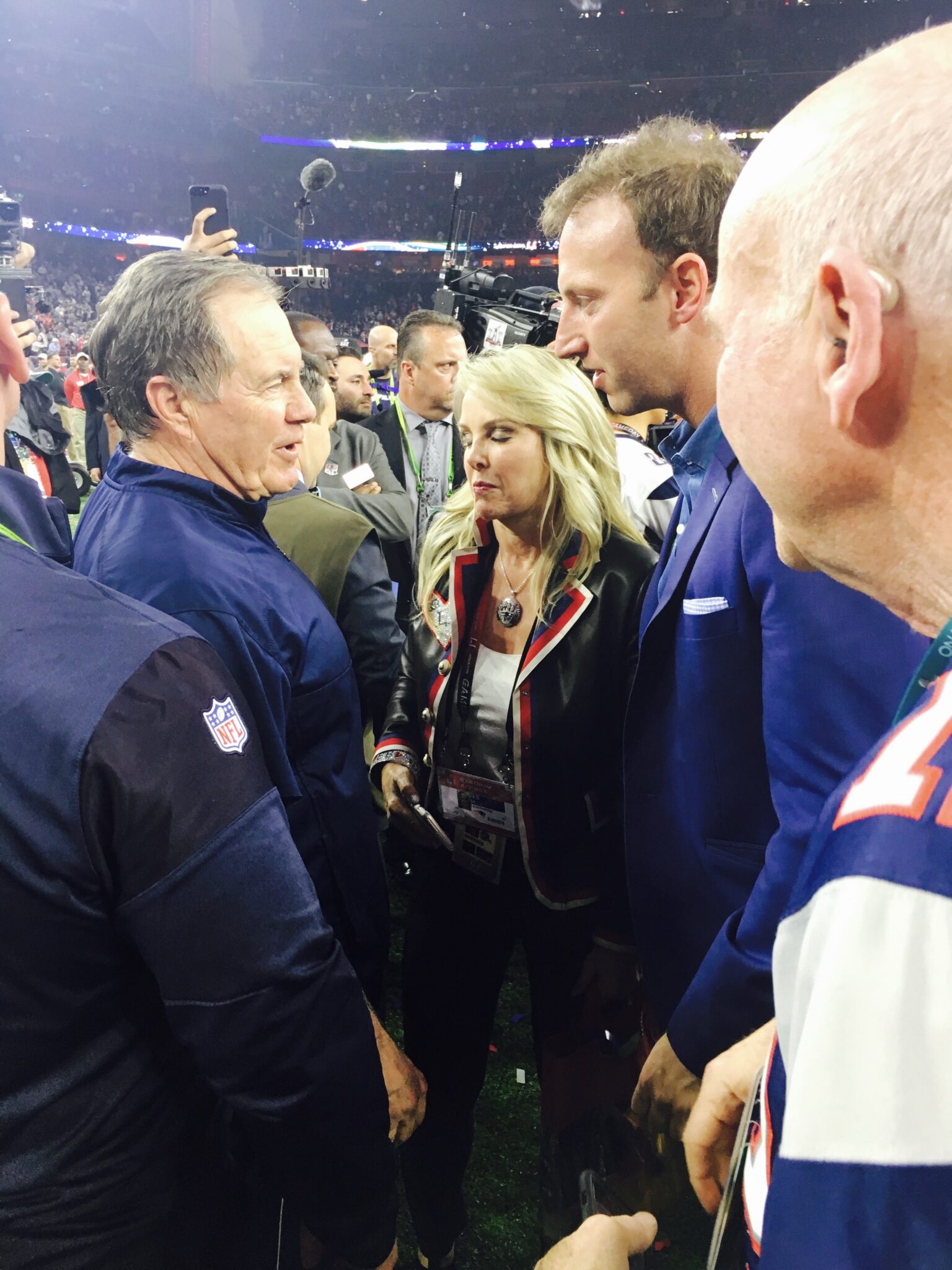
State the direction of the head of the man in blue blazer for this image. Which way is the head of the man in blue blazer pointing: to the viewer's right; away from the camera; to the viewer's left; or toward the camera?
to the viewer's left

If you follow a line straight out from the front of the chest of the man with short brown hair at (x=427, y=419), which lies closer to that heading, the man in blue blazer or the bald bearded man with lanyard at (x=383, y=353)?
the man in blue blazer

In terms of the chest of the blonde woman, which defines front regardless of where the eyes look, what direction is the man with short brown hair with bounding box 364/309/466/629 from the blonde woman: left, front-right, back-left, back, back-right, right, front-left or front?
back-right

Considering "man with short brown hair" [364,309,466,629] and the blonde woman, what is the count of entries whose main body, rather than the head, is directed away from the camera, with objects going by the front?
0

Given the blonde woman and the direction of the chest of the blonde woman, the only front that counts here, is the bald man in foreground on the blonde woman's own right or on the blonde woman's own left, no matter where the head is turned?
on the blonde woman's own left

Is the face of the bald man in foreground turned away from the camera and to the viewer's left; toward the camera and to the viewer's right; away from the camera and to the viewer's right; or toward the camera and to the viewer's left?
away from the camera and to the viewer's left

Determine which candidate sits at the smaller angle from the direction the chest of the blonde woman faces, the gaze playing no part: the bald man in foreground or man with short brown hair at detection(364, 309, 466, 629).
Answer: the bald man in foreground

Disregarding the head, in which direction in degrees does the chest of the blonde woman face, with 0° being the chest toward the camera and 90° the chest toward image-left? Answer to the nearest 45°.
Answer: approximately 45°

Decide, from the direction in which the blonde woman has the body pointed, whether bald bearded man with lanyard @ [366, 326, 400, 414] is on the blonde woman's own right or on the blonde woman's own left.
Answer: on the blonde woman's own right

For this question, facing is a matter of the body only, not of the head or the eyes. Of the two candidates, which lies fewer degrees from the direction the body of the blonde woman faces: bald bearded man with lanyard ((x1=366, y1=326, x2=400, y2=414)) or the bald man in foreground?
the bald man in foreground

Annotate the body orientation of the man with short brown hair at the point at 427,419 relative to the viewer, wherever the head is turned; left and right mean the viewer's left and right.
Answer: facing the viewer and to the right of the viewer
